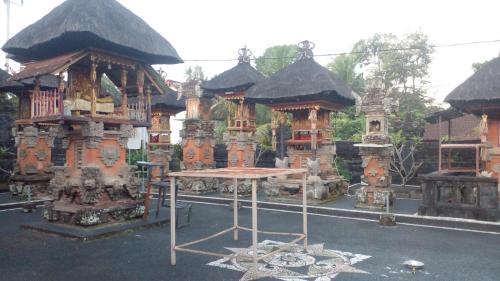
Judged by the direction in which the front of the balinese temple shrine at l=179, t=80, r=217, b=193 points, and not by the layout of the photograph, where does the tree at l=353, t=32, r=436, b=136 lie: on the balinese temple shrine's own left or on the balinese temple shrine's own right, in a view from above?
on the balinese temple shrine's own left
